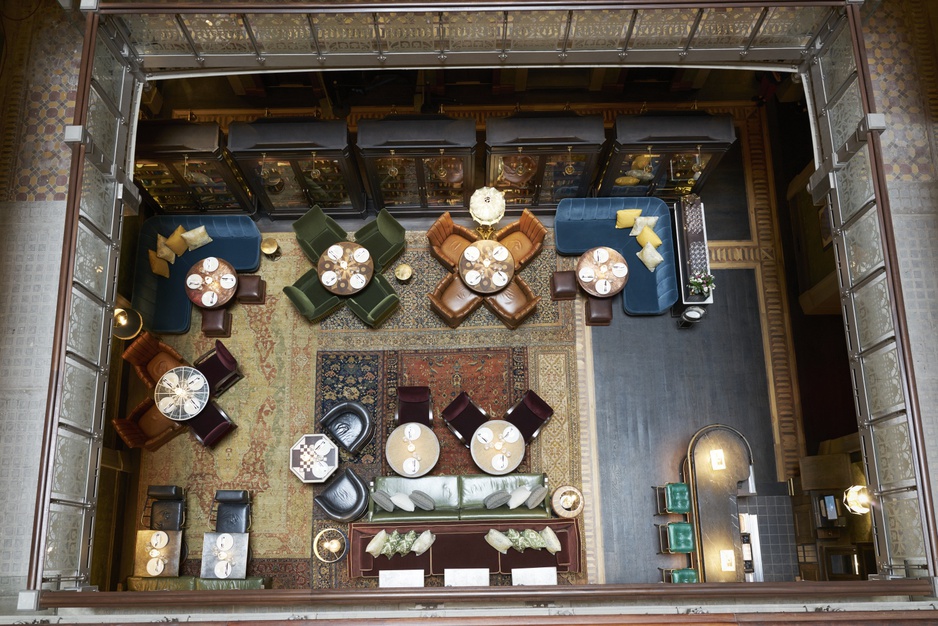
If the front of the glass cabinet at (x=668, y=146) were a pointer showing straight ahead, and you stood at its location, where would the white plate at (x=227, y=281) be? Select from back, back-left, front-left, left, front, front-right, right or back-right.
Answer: right

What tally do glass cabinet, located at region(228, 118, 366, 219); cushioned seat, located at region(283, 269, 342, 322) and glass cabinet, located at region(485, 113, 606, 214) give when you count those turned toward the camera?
2

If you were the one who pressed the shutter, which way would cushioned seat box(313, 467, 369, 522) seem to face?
facing away from the viewer and to the left of the viewer

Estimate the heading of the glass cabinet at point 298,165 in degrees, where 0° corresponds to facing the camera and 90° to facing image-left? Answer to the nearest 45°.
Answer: approximately 0°

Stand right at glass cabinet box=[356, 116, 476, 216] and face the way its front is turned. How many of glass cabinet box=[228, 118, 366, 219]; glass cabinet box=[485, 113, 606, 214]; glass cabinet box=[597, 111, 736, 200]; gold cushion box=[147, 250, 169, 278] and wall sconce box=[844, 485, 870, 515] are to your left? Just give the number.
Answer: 3

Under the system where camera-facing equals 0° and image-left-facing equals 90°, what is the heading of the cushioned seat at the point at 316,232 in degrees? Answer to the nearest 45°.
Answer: approximately 315°

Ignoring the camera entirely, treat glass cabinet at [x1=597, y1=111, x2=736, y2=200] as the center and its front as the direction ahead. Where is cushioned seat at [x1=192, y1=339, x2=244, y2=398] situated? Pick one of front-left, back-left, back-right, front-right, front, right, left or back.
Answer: right

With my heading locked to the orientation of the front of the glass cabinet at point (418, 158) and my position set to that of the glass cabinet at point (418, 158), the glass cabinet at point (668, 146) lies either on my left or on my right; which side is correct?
on my left

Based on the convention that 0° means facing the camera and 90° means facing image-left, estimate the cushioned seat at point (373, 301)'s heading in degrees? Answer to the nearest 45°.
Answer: approximately 135°

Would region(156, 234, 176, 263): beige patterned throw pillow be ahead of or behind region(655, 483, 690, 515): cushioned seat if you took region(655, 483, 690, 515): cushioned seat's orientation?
behind

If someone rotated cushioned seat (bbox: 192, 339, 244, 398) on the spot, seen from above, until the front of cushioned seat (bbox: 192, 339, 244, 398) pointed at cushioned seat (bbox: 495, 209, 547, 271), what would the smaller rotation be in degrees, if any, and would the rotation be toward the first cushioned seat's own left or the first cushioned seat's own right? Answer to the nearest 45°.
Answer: approximately 135° to the first cushioned seat's own left

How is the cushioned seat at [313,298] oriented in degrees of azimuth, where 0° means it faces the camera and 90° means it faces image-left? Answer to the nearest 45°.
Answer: approximately 225°

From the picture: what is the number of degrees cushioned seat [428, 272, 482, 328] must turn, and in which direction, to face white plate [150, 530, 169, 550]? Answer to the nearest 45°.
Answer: approximately 135° to its left

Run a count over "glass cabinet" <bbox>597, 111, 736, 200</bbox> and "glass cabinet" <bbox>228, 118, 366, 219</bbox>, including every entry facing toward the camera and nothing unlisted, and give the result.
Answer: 2
